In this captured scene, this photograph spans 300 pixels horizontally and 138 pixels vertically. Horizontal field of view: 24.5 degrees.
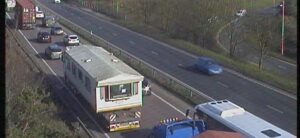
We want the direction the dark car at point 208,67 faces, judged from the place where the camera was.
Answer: facing the viewer and to the right of the viewer

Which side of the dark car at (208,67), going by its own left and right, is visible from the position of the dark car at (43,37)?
back

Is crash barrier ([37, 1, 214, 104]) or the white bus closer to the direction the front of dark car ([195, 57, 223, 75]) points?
the white bus

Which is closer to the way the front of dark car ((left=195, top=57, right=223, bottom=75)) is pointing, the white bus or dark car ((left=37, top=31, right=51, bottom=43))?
the white bus

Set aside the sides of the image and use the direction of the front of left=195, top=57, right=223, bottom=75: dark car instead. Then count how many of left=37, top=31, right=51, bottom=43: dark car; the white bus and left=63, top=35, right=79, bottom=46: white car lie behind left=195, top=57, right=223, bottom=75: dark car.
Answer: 2

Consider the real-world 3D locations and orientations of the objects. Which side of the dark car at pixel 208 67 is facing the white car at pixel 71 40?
back

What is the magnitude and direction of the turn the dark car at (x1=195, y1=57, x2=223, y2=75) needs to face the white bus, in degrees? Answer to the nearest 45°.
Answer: approximately 45° to its right

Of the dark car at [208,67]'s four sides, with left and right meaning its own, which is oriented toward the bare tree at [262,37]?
left

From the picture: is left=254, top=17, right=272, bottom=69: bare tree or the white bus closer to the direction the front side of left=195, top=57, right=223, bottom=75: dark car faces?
the white bus
